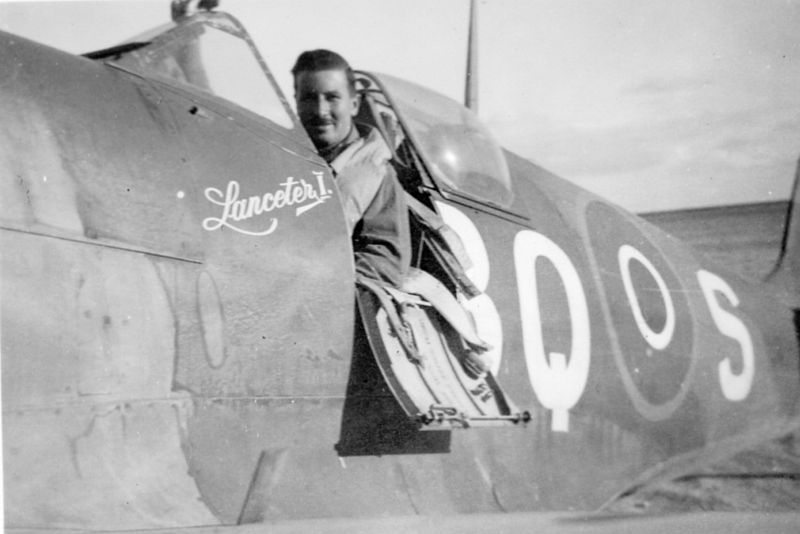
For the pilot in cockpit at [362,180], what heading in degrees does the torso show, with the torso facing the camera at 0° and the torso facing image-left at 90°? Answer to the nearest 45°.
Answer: approximately 45°

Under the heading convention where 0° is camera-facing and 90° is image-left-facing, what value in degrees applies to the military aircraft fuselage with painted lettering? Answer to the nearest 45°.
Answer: approximately 45°
